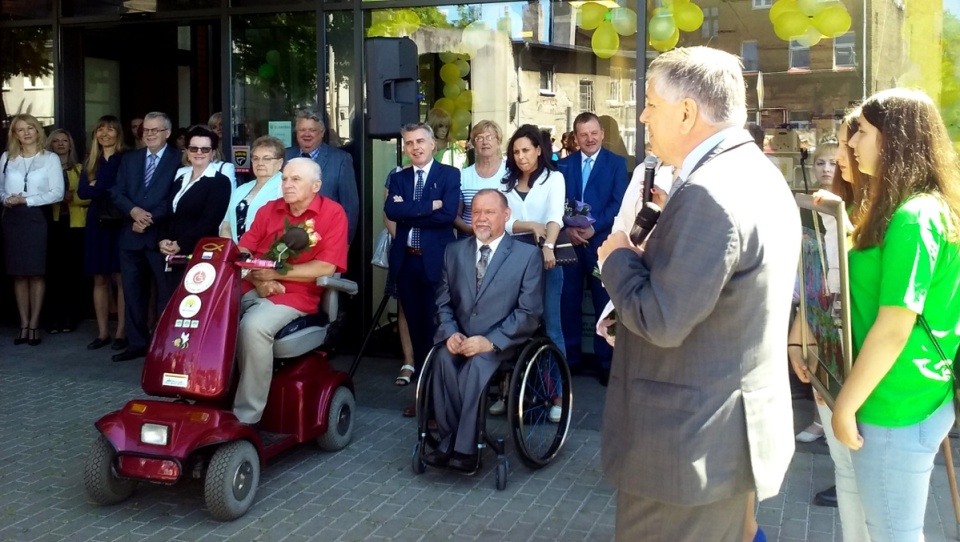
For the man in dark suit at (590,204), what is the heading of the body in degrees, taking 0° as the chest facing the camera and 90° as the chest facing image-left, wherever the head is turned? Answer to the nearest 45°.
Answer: approximately 0°

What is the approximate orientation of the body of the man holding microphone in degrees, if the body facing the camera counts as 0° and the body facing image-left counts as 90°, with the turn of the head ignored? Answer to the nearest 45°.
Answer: approximately 90°

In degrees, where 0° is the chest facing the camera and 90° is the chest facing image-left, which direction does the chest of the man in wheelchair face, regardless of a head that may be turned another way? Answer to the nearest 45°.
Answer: approximately 45°

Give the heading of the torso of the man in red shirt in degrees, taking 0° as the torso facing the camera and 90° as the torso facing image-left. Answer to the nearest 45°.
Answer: approximately 45°

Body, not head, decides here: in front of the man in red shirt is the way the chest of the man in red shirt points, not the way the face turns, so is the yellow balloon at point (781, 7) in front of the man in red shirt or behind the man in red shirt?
behind

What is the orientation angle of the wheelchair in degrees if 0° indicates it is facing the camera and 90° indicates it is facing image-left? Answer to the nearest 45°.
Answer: approximately 45°

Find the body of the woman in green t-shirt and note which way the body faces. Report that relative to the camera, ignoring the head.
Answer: to the viewer's left

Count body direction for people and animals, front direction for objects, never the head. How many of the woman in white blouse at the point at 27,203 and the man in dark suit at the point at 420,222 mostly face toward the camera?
2

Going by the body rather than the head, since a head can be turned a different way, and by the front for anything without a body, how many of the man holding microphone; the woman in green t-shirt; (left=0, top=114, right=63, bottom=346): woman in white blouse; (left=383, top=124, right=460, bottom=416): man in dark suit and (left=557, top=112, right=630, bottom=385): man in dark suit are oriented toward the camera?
3
